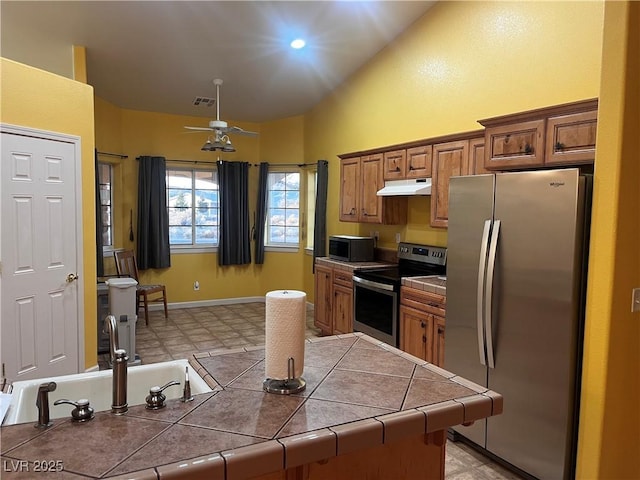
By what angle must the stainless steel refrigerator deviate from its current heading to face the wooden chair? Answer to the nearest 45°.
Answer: approximately 45° to its right

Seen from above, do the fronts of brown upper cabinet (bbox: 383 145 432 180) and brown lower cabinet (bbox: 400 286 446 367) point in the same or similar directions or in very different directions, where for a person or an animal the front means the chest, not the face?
same or similar directions

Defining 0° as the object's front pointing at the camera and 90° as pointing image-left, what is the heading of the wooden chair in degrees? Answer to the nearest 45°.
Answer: approximately 315°

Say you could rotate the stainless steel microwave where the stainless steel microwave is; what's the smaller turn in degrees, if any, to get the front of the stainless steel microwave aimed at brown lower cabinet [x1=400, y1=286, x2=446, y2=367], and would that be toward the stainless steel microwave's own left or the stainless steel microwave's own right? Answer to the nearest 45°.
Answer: approximately 45° to the stainless steel microwave's own left

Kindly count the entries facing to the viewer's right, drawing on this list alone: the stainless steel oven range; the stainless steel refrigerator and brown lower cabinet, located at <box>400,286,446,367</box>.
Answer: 0

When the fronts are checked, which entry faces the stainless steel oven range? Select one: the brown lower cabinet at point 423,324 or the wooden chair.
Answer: the wooden chair

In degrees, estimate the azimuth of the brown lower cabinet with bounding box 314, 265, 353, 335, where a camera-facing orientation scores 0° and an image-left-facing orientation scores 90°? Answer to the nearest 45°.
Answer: approximately 45°

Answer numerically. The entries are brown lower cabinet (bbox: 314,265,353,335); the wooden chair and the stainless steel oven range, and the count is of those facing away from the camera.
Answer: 0

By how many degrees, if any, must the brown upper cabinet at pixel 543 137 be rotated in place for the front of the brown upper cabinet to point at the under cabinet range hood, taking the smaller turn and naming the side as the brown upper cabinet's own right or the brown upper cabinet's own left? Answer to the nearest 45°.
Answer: approximately 90° to the brown upper cabinet's own right

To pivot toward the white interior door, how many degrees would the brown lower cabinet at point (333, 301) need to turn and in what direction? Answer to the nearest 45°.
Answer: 0° — it already faces it

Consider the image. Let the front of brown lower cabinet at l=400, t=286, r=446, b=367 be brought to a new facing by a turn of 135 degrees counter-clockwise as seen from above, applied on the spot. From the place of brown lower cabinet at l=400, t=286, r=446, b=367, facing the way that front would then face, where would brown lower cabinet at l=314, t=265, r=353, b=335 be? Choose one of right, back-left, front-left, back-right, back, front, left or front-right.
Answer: back-left

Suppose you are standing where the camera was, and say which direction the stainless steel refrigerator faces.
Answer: facing the viewer and to the left of the viewer

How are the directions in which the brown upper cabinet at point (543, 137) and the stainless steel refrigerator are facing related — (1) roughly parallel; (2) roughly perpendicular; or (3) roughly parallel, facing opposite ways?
roughly parallel

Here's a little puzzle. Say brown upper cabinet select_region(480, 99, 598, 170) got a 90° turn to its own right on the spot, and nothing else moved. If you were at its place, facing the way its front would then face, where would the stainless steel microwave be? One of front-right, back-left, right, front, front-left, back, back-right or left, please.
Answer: front

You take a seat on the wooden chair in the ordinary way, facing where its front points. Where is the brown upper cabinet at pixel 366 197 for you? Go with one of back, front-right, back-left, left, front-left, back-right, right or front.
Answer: front
